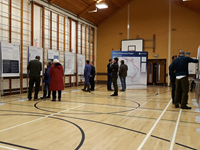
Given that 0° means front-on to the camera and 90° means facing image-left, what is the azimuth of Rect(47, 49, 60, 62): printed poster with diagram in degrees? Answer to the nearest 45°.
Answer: approximately 315°

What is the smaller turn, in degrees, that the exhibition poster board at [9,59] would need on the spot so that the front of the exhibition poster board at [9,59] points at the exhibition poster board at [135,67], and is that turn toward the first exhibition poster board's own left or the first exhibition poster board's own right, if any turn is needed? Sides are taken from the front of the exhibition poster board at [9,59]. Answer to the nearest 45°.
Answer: approximately 45° to the first exhibition poster board's own left

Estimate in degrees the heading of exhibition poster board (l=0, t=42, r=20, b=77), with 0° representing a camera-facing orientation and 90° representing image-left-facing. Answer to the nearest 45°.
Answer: approximately 315°

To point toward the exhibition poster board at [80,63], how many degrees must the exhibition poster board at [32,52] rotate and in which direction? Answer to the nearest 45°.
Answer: approximately 90° to its left

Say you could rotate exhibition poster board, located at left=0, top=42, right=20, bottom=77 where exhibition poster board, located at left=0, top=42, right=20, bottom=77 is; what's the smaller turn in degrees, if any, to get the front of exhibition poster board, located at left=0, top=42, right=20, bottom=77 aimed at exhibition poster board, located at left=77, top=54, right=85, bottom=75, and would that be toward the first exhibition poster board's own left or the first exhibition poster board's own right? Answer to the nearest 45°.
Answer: approximately 90° to the first exhibition poster board's own left

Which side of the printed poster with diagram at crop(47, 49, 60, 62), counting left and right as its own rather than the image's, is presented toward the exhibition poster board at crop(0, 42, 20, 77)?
right

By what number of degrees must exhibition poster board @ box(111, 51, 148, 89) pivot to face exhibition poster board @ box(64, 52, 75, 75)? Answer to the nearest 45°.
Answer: approximately 90° to its right

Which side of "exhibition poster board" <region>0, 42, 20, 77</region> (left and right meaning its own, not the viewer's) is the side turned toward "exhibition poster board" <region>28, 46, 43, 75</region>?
left

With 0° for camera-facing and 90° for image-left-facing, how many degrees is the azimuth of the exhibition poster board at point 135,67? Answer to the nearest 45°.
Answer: approximately 0°
